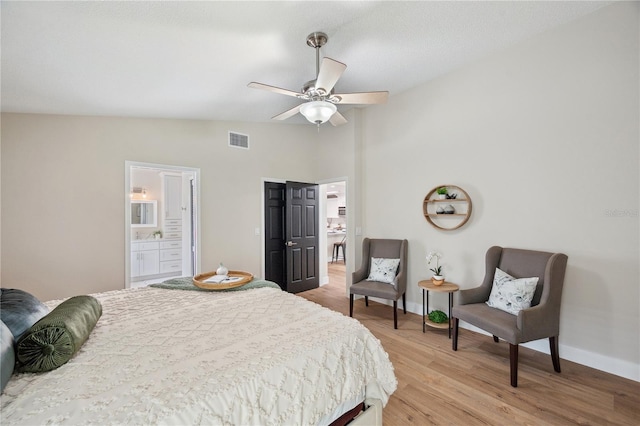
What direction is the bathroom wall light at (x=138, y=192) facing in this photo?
toward the camera

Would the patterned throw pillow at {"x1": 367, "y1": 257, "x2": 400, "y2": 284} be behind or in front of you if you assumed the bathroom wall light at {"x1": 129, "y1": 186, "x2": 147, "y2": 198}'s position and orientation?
in front

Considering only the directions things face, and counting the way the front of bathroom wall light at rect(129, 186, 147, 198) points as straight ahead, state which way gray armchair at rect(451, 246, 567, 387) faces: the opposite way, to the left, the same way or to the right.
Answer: to the right

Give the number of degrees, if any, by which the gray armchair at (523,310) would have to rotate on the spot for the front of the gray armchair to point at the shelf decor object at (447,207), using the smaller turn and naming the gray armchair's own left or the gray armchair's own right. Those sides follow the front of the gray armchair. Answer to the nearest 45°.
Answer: approximately 90° to the gray armchair's own right

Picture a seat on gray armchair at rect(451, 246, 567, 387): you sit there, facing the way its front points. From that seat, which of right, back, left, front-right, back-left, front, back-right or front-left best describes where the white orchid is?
right

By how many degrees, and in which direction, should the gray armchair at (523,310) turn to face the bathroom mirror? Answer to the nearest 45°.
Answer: approximately 45° to its right

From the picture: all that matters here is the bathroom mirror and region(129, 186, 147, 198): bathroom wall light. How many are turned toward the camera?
2

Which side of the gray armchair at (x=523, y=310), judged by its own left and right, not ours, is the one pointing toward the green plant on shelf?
right

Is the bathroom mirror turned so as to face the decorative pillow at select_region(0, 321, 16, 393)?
yes

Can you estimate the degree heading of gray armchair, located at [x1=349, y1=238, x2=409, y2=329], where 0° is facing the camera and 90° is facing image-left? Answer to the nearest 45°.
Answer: approximately 45°

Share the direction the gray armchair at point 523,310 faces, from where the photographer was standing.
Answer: facing the viewer and to the left of the viewer
